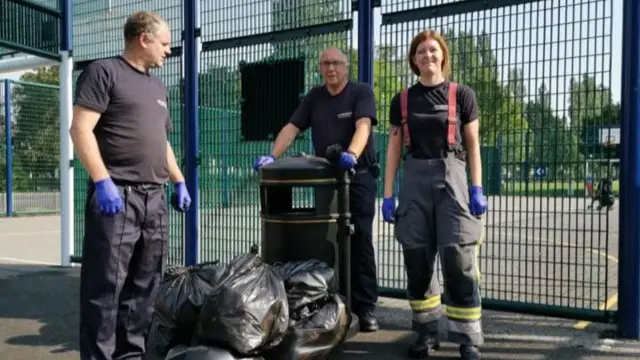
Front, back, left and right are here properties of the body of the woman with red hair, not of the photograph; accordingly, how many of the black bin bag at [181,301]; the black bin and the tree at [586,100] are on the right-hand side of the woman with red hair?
2

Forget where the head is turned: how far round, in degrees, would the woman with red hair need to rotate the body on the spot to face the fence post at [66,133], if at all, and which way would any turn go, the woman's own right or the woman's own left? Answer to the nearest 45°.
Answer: approximately 135° to the woman's own right

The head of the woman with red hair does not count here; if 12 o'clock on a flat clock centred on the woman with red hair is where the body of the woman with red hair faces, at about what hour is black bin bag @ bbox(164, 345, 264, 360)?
The black bin bag is roughly at 2 o'clock from the woman with red hair.

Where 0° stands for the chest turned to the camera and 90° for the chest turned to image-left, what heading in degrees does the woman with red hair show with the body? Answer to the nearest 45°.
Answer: approximately 0°

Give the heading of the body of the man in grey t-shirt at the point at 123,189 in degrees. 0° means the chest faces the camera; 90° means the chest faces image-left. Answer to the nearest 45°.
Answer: approximately 315°

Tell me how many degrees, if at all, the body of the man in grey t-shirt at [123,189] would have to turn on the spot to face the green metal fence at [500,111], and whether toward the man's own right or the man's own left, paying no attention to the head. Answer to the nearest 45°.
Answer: approximately 45° to the man's own left

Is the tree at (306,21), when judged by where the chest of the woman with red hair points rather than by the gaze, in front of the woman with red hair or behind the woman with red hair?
behind

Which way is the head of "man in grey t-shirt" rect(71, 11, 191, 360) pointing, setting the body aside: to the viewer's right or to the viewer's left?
to the viewer's right

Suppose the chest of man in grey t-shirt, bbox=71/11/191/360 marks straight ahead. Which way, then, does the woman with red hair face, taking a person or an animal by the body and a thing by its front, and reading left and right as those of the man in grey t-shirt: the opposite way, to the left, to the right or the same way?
to the right

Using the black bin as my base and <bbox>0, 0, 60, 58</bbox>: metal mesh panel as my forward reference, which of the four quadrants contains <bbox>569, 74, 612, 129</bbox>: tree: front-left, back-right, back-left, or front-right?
back-right

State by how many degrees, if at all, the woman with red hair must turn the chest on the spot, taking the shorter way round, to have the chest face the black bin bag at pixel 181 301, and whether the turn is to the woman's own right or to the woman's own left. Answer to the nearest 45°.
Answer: approximately 90° to the woman's own right

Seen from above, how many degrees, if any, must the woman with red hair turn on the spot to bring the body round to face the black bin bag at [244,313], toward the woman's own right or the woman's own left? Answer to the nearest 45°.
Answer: approximately 45° to the woman's own right

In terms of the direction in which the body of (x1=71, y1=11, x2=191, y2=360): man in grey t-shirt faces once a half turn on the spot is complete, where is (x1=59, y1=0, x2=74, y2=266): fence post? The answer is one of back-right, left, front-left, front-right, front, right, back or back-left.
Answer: front-right

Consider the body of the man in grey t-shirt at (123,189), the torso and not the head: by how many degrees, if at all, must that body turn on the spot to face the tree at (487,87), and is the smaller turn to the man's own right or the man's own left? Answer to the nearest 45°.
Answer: approximately 45° to the man's own left
